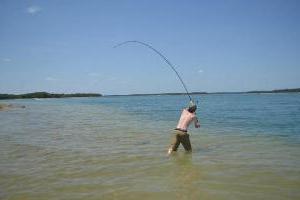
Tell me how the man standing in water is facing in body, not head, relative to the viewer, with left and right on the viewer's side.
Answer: facing away from the viewer and to the right of the viewer
